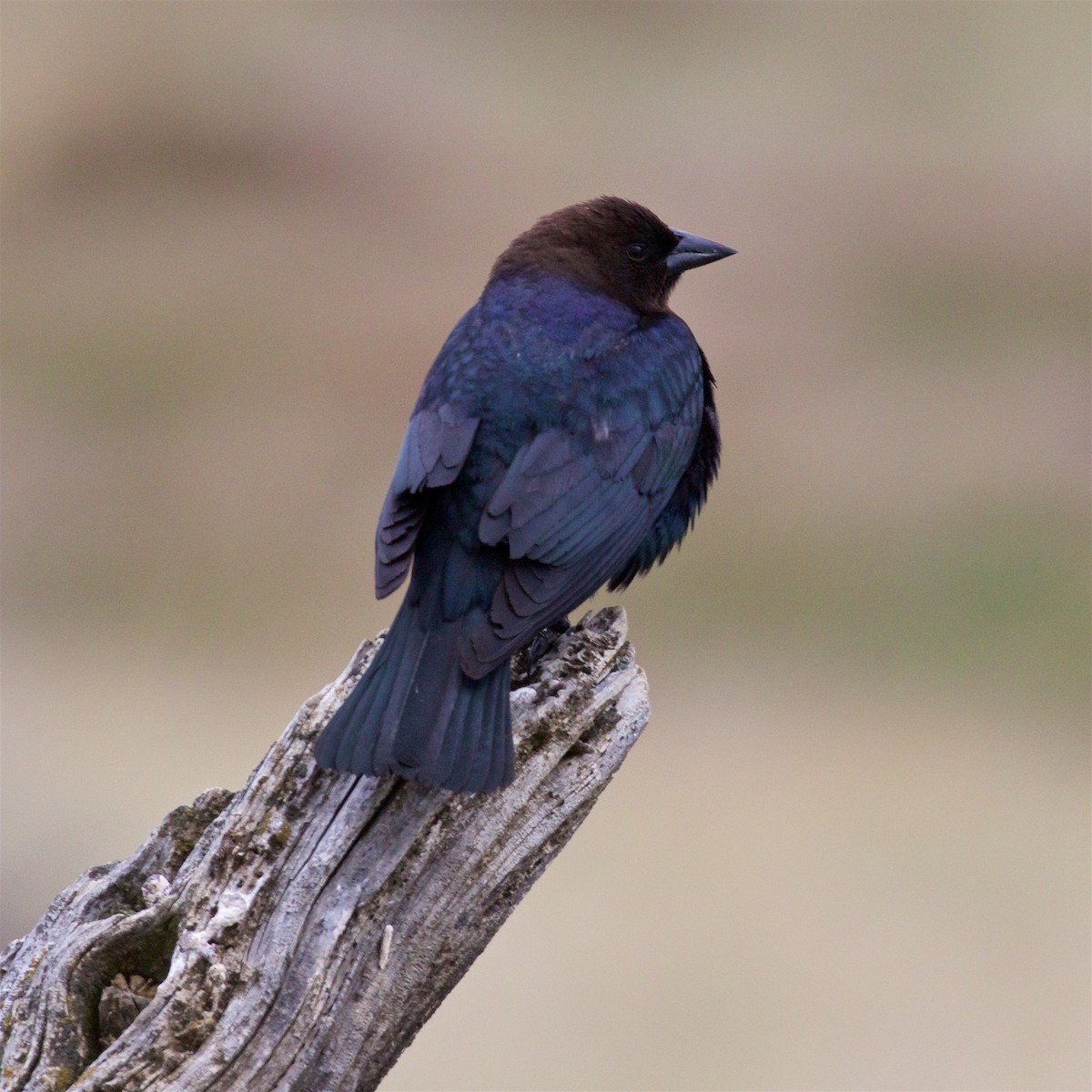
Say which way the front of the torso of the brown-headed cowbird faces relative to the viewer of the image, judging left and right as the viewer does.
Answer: facing away from the viewer and to the right of the viewer
